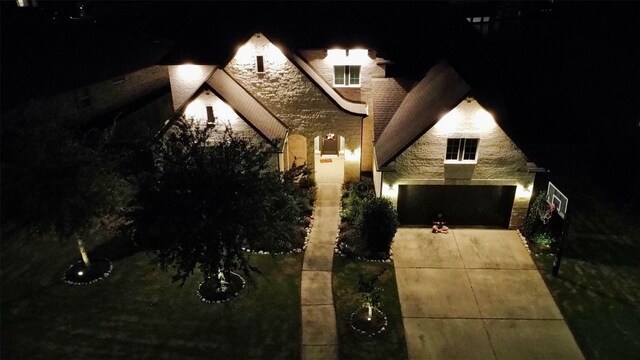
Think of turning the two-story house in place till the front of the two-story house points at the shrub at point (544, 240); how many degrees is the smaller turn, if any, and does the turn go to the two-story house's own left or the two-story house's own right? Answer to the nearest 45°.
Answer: approximately 90° to the two-story house's own left

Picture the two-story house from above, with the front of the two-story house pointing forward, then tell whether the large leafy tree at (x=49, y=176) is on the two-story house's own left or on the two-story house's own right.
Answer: on the two-story house's own right

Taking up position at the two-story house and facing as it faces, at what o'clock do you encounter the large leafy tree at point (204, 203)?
The large leafy tree is roughly at 1 o'clock from the two-story house.

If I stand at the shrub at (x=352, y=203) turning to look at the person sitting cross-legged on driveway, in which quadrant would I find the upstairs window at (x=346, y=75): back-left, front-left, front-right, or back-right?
back-left

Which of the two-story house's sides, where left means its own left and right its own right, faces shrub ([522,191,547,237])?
left

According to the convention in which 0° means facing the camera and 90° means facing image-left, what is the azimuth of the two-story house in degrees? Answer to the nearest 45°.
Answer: approximately 0°
